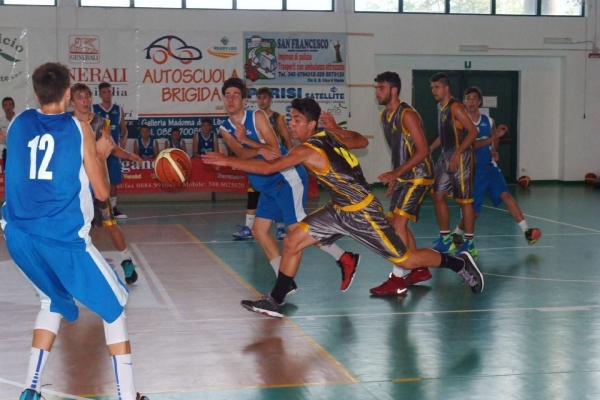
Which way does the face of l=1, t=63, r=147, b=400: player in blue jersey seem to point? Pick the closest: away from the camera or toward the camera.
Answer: away from the camera

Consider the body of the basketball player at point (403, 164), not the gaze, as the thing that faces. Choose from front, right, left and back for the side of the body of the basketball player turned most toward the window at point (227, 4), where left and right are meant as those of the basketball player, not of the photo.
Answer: right

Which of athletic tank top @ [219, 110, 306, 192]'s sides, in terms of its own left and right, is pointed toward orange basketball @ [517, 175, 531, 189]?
back

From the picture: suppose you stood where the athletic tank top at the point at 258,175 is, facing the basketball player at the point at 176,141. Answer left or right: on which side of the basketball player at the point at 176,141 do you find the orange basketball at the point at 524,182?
right

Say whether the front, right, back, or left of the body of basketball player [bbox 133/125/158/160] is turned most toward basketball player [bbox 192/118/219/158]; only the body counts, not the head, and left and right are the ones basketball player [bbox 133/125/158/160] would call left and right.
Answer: left

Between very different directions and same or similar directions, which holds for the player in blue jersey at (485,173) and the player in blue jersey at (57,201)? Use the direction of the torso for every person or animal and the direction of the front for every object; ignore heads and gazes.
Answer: very different directions

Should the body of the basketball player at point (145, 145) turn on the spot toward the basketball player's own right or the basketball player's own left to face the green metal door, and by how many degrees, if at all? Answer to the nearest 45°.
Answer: approximately 90° to the basketball player's own left

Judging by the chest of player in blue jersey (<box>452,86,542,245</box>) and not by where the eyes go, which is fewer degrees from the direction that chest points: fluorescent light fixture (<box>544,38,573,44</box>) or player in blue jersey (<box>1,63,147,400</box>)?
the player in blue jersey

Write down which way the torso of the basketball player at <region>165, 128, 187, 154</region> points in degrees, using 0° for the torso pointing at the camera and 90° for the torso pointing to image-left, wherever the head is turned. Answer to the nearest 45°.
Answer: approximately 0°

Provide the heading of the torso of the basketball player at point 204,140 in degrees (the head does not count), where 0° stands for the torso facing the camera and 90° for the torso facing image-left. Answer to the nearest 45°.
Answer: approximately 0°

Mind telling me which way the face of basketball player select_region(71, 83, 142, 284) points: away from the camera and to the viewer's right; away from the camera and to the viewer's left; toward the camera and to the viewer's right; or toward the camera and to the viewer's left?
toward the camera and to the viewer's right

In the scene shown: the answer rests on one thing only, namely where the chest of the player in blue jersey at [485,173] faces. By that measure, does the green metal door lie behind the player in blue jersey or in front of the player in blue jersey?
behind
